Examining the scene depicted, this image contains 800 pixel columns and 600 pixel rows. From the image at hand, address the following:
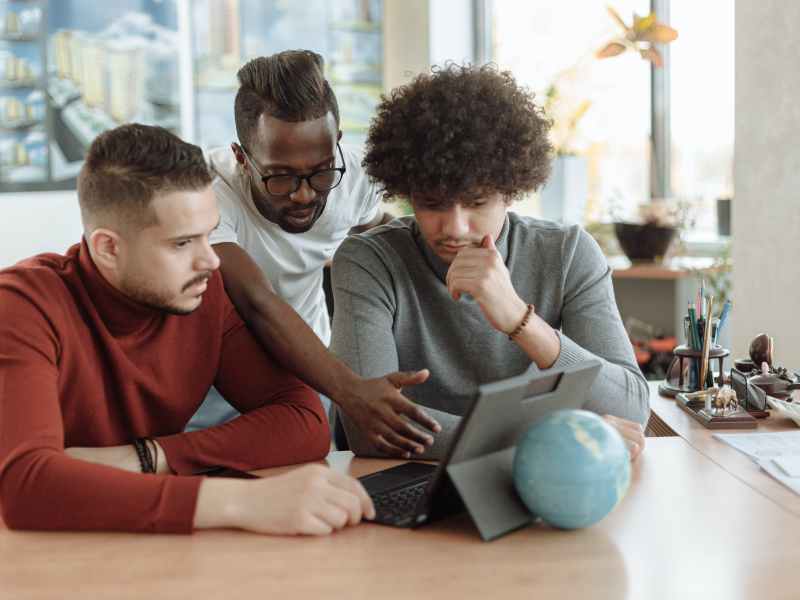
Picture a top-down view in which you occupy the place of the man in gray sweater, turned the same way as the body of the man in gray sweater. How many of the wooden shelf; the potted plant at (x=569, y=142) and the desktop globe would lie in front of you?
1

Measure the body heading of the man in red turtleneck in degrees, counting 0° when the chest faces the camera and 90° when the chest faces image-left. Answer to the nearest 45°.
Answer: approximately 315°

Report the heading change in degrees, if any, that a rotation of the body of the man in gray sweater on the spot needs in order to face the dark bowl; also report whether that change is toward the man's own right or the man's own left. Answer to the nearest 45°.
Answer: approximately 180°

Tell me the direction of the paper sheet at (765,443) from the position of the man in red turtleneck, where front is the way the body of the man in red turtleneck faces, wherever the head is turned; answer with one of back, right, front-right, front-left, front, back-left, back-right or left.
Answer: front-left

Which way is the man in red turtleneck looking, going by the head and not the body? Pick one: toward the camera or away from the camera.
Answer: toward the camera

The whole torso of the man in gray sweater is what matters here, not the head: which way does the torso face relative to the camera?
toward the camera

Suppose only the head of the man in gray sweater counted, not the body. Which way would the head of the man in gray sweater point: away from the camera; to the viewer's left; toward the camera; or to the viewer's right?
toward the camera

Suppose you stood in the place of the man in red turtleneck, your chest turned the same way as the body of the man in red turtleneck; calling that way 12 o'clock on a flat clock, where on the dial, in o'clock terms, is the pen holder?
The pen holder is roughly at 10 o'clock from the man in red turtleneck.

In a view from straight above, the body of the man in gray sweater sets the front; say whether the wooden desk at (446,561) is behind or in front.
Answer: in front

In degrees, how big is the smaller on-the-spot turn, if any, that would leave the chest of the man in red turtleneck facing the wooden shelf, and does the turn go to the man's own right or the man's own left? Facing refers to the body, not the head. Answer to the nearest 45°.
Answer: approximately 90° to the man's own left

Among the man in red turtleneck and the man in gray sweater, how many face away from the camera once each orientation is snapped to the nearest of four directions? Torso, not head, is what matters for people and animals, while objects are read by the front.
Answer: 0

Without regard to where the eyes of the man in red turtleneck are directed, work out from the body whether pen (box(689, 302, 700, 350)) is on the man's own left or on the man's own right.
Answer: on the man's own left

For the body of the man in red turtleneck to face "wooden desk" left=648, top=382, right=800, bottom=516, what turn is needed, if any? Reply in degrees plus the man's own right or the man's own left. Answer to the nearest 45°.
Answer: approximately 45° to the man's own left
